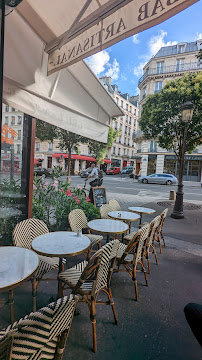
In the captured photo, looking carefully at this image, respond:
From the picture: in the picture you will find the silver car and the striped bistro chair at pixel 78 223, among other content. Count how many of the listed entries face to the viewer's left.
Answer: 1

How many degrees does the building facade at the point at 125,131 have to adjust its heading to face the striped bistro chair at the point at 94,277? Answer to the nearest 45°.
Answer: approximately 45° to its right

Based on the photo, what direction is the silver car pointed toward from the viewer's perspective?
to the viewer's left

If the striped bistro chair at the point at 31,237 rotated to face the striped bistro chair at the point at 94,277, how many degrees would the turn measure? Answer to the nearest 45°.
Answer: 0° — it already faces it

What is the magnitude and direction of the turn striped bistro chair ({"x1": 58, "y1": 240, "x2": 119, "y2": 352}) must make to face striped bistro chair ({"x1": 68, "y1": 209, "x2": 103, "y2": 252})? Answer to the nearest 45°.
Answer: approximately 45° to its right

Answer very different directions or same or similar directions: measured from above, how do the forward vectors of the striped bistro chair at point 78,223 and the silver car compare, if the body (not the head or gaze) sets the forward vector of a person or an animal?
very different directions

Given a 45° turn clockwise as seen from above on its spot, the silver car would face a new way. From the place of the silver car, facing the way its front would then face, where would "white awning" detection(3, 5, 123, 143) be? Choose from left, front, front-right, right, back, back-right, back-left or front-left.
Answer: back-left

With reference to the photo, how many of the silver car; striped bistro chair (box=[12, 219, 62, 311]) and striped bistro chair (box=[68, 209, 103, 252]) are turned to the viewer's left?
1

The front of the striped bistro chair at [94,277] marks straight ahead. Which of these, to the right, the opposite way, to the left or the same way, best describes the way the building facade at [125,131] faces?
the opposite way

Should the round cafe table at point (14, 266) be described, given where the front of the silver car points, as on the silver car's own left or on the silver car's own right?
on the silver car's own left

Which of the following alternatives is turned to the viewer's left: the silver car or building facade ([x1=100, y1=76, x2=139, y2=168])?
the silver car
